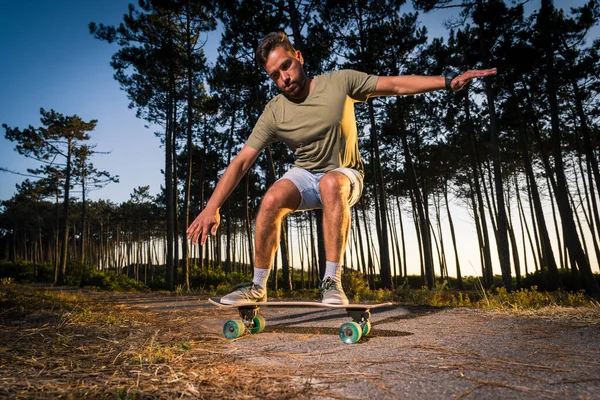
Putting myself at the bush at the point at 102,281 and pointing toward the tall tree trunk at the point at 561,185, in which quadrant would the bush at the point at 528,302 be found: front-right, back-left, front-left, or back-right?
front-right

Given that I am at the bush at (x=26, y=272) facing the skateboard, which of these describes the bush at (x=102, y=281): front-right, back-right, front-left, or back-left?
front-left
